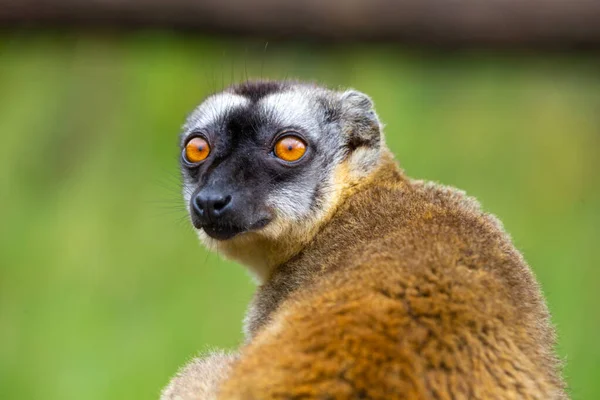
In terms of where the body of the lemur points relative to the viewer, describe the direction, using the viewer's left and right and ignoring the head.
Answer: facing to the left of the viewer
